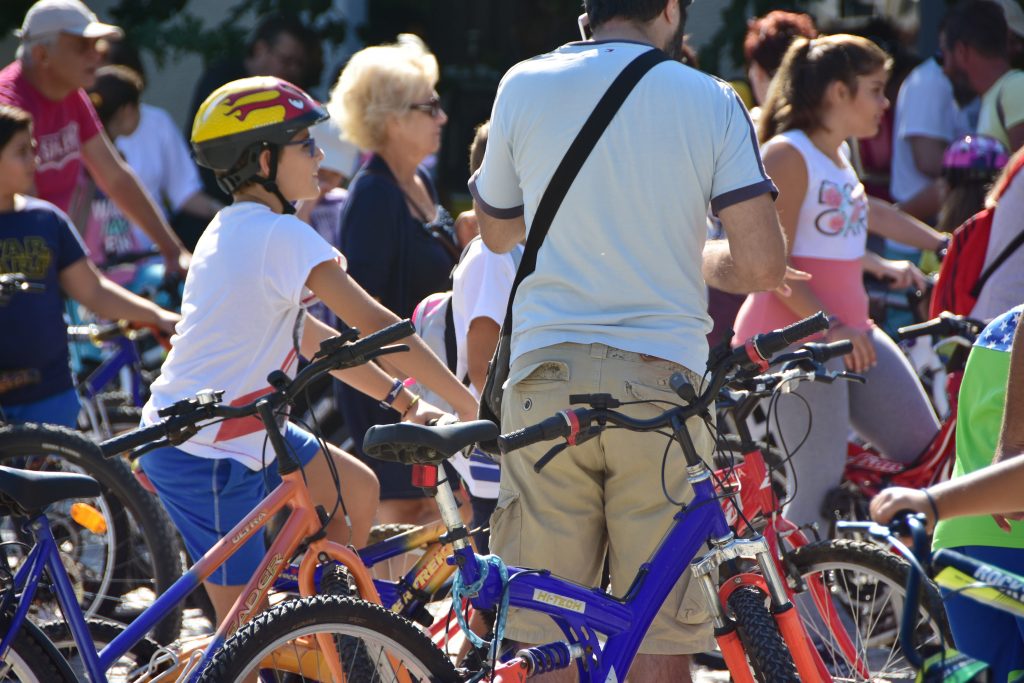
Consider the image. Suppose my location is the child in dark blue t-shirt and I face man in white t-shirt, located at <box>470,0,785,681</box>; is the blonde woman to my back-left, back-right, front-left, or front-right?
front-left

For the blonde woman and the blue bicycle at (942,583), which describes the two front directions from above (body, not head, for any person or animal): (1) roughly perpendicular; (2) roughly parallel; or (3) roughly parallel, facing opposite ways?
roughly parallel, facing opposite ways

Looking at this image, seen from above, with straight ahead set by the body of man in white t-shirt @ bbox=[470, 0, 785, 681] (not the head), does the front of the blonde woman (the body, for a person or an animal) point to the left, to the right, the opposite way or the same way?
to the right

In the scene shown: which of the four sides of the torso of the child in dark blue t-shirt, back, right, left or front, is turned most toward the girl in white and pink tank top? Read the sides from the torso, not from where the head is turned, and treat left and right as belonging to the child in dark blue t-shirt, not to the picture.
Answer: front

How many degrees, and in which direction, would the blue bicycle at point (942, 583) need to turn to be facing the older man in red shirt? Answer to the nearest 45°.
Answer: approximately 45° to its right

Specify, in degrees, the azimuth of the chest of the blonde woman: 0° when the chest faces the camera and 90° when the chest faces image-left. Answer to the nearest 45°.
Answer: approximately 270°

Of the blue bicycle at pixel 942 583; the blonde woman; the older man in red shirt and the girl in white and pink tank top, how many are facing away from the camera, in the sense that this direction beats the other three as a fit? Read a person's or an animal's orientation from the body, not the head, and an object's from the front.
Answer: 0

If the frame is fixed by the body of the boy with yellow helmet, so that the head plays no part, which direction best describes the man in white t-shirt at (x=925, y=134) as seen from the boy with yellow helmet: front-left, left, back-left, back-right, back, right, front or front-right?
front-left

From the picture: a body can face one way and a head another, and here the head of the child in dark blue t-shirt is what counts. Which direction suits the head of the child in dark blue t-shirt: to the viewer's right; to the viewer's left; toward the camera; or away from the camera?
to the viewer's right

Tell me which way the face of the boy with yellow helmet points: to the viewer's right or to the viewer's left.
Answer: to the viewer's right

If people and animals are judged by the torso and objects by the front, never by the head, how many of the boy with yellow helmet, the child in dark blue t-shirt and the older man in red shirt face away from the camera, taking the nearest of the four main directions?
0

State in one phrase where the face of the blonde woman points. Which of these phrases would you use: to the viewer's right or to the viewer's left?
to the viewer's right

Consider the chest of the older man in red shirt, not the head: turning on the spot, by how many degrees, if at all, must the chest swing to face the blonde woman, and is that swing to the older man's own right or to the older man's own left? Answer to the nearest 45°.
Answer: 0° — they already face them

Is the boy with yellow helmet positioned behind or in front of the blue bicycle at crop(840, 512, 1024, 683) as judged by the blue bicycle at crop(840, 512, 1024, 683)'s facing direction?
in front
